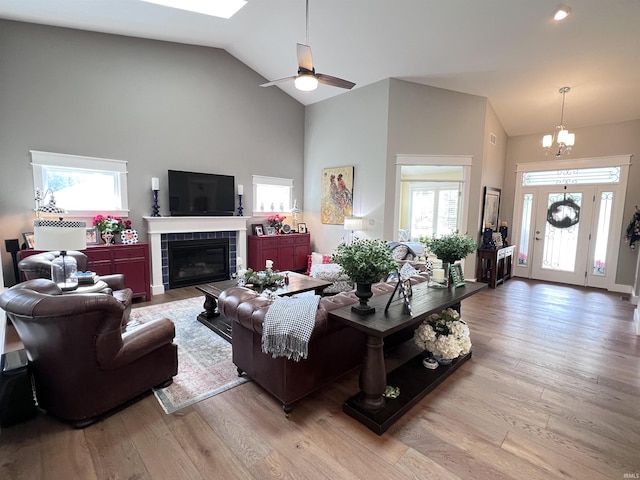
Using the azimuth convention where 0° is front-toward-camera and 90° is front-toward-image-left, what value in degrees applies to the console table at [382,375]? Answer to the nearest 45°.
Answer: approximately 315°

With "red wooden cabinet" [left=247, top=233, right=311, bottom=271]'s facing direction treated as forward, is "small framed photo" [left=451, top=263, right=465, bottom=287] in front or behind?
in front

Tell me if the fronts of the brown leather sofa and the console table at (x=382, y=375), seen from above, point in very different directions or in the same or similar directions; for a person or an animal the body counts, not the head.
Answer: very different directions

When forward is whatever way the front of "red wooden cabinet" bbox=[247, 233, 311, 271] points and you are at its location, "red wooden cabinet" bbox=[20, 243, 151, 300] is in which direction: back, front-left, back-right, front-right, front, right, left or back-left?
right

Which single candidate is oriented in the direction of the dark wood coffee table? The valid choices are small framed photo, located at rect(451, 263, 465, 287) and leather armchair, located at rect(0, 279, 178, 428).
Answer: the leather armchair

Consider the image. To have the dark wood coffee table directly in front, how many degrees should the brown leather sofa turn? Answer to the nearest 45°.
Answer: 0° — it already faces it

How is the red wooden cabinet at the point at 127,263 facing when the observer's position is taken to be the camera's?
facing the viewer

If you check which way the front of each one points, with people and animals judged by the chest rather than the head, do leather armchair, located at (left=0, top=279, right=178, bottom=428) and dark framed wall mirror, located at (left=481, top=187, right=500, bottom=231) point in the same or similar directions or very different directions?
very different directions

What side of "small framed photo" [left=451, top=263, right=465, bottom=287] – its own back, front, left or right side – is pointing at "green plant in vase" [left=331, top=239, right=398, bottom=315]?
right

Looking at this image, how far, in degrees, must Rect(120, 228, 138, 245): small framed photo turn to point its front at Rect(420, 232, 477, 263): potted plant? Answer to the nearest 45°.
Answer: approximately 45° to its left

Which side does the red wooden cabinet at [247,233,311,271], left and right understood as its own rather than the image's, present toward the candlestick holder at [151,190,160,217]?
right

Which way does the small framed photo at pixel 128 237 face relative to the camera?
toward the camera

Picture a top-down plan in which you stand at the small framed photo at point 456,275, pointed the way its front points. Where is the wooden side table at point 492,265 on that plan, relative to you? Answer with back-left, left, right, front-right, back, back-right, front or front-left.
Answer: back-left

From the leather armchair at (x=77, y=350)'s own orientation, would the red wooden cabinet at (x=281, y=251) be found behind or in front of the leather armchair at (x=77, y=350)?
in front
